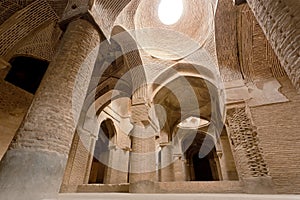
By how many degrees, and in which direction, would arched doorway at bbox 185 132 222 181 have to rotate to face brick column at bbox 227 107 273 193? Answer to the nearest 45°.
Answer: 0° — it already faces it

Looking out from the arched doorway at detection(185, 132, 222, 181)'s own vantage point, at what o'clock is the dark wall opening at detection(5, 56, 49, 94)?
The dark wall opening is roughly at 1 o'clock from the arched doorway.

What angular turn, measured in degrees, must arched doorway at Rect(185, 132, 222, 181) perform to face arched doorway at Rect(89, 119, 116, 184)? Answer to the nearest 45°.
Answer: approximately 45° to its right

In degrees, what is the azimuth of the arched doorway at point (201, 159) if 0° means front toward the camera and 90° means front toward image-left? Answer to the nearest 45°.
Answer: approximately 0°

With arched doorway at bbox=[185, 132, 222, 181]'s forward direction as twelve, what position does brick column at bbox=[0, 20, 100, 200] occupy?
The brick column is roughly at 12 o'clock from the arched doorway.

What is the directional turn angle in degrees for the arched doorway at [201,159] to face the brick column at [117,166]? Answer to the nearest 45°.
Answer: approximately 45° to its right
